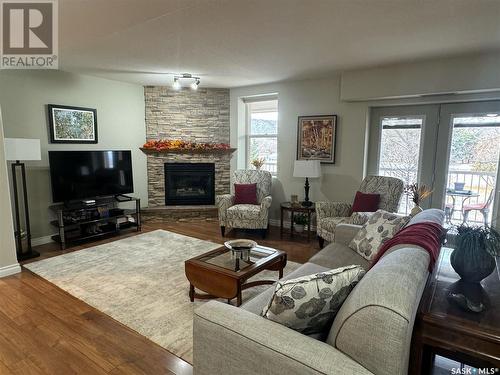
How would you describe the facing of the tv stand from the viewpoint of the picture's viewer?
facing the viewer and to the right of the viewer

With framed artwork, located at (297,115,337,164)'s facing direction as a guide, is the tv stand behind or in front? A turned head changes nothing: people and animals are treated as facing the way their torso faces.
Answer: in front

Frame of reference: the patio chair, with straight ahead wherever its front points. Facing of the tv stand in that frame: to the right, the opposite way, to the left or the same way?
the opposite way

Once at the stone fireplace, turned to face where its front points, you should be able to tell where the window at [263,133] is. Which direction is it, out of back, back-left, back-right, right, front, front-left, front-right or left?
left

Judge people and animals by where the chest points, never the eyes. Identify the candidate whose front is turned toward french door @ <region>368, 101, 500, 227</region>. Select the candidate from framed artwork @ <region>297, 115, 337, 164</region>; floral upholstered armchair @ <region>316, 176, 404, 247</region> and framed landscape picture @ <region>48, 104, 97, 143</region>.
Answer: the framed landscape picture

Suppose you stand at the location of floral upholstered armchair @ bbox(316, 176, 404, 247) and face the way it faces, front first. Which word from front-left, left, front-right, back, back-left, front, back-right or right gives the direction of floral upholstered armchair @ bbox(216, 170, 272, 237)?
front-right

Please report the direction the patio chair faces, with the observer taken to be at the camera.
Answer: facing to the left of the viewer

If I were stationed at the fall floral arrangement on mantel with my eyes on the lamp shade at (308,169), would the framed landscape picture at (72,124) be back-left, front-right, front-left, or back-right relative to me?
back-right

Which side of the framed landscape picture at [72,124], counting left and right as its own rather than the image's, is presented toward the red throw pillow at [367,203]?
front

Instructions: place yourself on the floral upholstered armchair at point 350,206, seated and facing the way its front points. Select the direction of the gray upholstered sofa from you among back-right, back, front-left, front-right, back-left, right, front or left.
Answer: front-left

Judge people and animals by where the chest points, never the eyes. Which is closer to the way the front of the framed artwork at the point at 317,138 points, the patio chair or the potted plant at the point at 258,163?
the potted plant

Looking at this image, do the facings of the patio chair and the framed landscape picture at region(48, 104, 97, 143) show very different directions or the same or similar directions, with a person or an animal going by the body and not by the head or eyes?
very different directions

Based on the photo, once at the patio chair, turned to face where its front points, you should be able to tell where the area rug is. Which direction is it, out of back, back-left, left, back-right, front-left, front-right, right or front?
front-left

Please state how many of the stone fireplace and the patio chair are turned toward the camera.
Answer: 1

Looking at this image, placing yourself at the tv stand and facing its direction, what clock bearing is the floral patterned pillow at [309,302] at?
The floral patterned pillow is roughly at 1 o'clock from the tv stand.

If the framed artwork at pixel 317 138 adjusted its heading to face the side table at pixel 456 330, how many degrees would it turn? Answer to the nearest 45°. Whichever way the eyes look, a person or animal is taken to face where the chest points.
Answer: approximately 45° to its left
